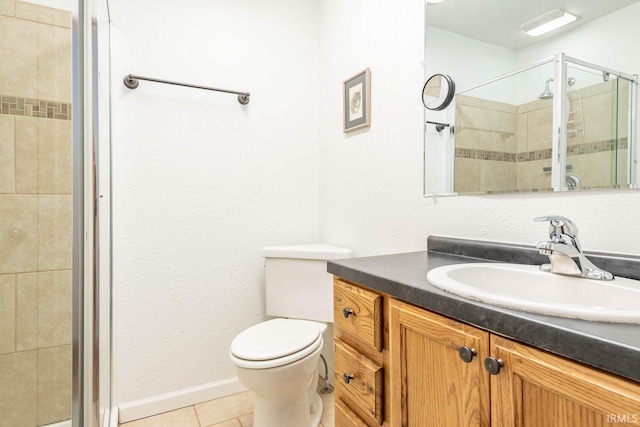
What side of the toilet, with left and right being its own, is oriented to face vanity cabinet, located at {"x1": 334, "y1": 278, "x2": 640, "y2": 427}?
left

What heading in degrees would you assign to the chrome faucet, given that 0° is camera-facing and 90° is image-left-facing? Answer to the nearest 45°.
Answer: approximately 45°

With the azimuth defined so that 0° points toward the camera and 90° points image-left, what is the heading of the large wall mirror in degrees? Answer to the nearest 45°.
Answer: approximately 45°

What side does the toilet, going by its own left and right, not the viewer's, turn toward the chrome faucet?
left

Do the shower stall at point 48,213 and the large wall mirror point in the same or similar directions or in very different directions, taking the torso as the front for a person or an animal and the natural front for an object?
very different directions

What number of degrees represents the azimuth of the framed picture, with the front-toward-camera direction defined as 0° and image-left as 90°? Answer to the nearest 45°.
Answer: approximately 45°

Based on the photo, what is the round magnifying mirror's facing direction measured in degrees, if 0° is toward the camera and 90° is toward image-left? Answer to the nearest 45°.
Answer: approximately 45°

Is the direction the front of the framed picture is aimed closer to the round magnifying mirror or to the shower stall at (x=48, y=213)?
the shower stall
